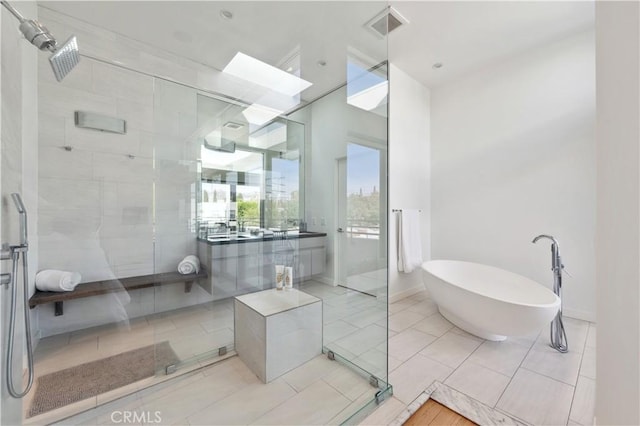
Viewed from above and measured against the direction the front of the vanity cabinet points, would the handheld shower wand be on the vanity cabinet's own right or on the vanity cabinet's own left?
on the vanity cabinet's own right

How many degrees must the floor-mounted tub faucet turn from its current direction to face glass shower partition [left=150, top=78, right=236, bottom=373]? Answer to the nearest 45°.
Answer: approximately 45° to its left

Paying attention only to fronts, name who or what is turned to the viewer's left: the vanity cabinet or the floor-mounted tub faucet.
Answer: the floor-mounted tub faucet

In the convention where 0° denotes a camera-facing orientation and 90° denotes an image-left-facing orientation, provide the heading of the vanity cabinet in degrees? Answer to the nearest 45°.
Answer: approximately 315°

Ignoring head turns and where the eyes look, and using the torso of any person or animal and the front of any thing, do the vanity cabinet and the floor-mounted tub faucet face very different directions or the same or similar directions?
very different directions

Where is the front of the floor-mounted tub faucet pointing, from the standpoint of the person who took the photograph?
facing to the left of the viewer

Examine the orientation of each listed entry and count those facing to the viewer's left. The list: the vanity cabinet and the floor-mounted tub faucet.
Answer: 1

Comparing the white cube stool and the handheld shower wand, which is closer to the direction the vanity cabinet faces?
the white cube stool

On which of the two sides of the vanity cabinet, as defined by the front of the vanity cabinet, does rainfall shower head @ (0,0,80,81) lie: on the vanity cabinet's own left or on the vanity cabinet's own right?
on the vanity cabinet's own right
